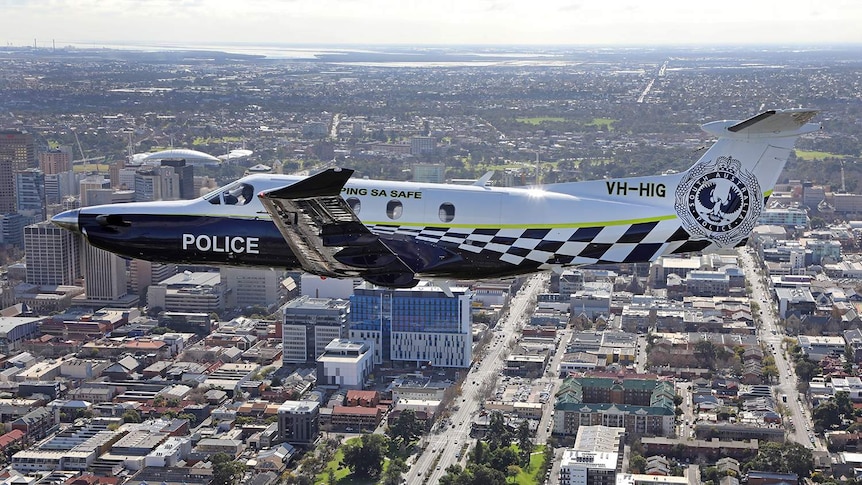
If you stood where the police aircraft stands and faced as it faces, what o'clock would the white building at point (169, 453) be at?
The white building is roughly at 2 o'clock from the police aircraft.

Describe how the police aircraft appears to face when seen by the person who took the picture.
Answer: facing to the left of the viewer

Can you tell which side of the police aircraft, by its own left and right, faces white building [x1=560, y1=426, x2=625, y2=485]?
right

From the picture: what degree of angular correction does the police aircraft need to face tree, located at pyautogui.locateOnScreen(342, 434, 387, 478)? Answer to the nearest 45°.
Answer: approximately 90° to its right

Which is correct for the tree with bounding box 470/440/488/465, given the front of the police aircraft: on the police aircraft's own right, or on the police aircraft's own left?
on the police aircraft's own right

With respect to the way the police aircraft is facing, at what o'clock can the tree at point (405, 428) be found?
The tree is roughly at 3 o'clock from the police aircraft.

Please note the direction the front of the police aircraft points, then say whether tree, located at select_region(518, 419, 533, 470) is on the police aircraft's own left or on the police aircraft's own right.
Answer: on the police aircraft's own right

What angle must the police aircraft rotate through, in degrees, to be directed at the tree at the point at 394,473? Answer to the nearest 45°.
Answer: approximately 90° to its right

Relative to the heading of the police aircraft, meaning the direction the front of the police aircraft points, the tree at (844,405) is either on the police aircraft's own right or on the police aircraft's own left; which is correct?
on the police aircraft's own right

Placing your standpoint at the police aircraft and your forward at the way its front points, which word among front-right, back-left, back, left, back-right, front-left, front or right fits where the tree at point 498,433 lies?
right

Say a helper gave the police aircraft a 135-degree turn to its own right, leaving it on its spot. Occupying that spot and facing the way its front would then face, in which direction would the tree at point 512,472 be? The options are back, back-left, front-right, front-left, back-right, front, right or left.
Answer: front-left

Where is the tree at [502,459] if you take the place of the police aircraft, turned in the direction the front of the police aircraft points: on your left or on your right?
on your right
